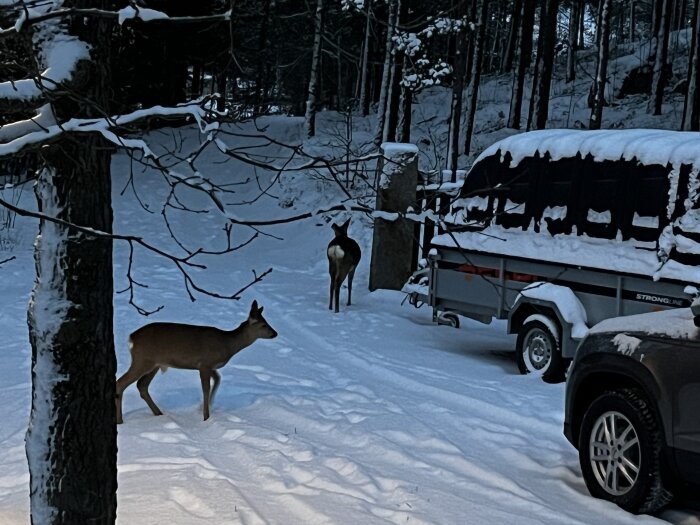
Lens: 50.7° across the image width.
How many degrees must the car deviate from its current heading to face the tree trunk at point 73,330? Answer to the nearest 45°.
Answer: approximately 90° to its left

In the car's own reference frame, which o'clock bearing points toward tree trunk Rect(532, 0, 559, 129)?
The tree trunk is roughly at 1 o'clock from the car.

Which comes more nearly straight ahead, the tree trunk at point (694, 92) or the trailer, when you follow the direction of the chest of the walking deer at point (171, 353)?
the trailer

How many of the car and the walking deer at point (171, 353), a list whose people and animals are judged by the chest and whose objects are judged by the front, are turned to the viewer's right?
1

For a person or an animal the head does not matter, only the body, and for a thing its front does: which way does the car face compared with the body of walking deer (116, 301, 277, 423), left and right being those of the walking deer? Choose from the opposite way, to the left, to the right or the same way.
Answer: to the left

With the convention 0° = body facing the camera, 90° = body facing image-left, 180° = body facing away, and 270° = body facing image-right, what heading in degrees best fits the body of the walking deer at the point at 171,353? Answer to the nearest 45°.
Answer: approximately 270°

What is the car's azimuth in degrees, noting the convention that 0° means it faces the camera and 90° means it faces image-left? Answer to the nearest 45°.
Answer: approximately 135°

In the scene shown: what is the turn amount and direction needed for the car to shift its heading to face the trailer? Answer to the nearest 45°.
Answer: approximately 45° to its right
